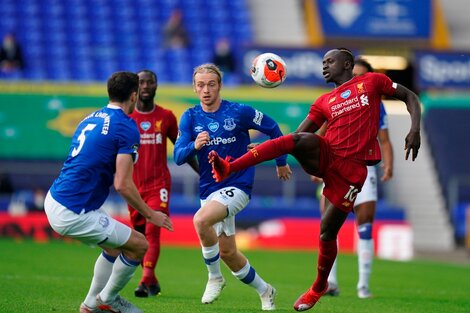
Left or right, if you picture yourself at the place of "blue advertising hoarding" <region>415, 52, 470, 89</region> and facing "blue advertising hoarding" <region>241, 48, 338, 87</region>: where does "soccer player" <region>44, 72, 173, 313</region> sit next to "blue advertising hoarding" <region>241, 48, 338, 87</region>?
left

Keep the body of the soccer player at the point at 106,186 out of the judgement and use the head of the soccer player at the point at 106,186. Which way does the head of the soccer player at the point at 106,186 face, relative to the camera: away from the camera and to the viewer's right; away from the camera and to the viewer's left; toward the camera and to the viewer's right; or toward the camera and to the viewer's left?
away from the camera and to the viewer's right

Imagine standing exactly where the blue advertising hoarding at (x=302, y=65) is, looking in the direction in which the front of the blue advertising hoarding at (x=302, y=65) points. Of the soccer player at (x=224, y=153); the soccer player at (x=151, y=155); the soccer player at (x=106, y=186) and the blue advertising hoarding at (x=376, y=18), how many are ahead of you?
3

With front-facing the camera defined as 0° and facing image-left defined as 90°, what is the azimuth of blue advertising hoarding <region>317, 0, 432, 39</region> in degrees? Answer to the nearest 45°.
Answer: approximately 0°

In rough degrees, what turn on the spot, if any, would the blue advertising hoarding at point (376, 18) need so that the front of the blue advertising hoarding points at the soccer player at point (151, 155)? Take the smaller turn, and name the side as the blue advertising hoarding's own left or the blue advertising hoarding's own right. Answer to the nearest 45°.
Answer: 0° — it already faces them
